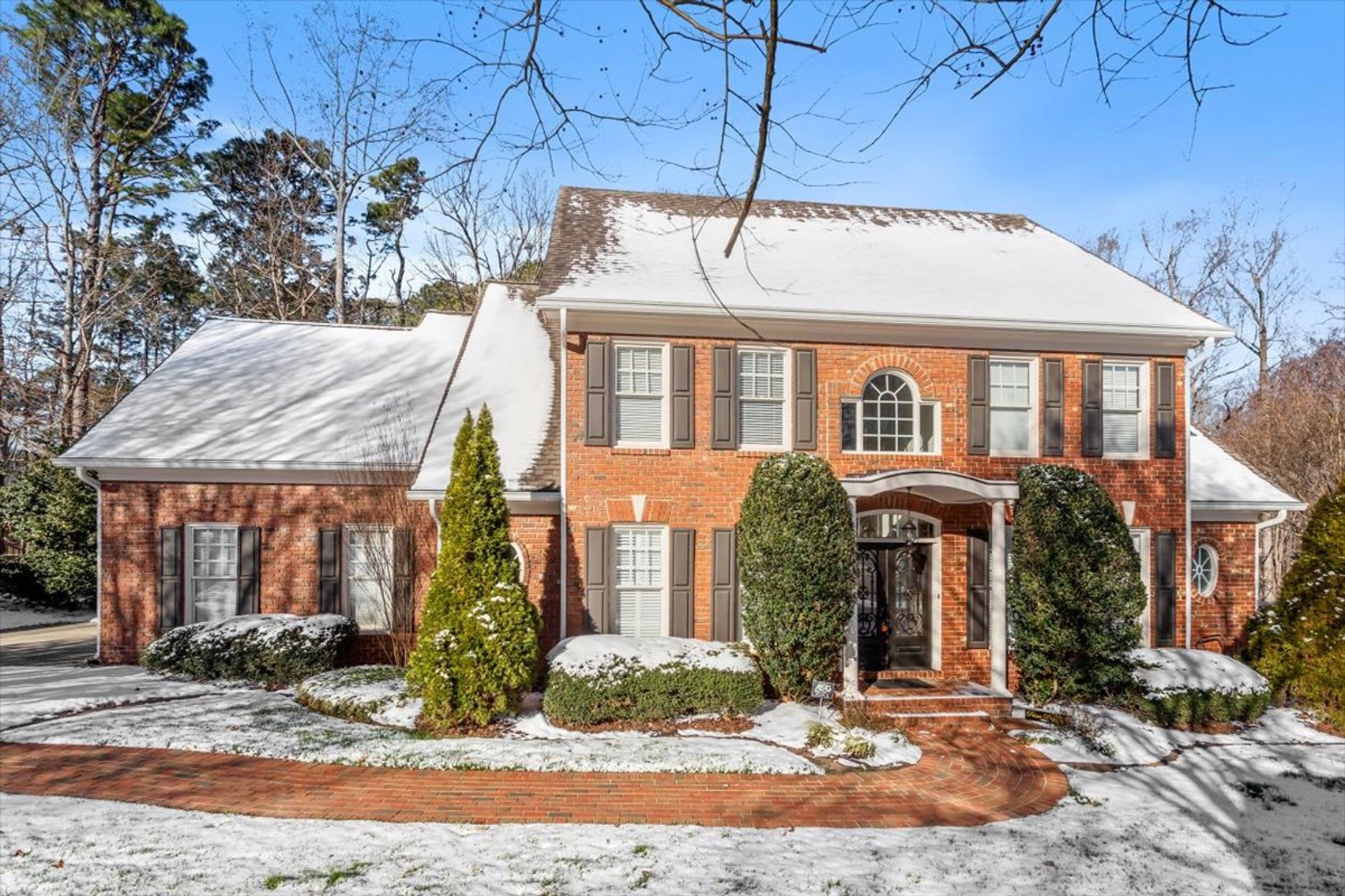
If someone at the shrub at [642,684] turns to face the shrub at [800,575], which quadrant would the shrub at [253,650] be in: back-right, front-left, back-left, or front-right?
back-left

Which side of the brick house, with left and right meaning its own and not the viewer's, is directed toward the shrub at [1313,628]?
left

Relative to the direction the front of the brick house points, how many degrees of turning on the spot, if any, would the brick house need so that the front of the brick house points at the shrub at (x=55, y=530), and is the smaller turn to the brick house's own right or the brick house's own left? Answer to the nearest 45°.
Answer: approximately 135° to the brick house's own right

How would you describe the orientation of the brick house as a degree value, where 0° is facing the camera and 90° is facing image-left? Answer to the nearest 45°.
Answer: approximately 0°
